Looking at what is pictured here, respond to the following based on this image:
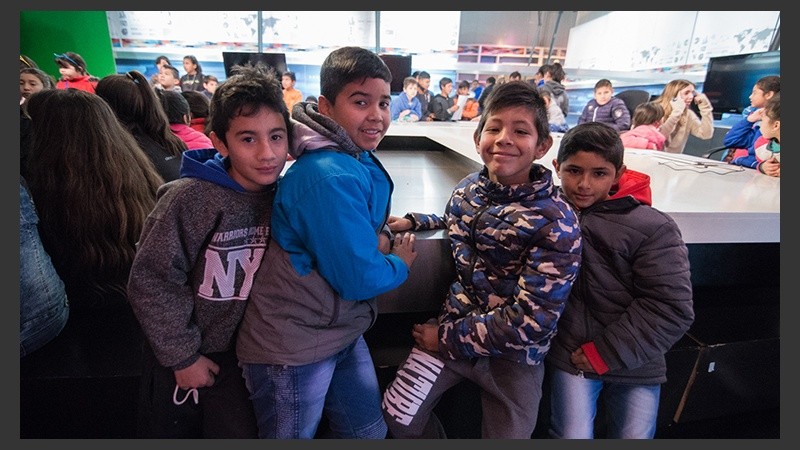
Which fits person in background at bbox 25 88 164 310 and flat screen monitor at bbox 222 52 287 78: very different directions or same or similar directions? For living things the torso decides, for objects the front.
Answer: very different directions

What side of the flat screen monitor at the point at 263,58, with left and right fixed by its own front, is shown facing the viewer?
front

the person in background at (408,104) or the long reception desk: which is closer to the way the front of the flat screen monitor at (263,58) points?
the long reception desk

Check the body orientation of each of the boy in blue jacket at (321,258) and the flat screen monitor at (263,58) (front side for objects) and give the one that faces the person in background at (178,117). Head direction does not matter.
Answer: the flat screen monitor

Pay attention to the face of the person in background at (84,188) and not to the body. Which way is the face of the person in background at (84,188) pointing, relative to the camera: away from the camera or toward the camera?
away from the camera

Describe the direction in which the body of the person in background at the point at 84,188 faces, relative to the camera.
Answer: away from the camera

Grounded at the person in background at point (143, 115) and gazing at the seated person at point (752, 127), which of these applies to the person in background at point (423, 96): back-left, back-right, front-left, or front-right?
front-left

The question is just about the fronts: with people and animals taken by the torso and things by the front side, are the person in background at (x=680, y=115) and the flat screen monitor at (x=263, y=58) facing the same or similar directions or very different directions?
same or similar directions

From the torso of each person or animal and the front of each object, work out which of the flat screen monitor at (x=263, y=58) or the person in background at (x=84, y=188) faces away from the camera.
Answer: the person in background

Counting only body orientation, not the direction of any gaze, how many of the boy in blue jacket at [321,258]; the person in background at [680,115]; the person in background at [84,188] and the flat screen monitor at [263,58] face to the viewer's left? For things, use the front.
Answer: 0

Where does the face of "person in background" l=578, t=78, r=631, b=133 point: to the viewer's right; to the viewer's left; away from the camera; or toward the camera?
toward the camera
